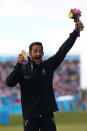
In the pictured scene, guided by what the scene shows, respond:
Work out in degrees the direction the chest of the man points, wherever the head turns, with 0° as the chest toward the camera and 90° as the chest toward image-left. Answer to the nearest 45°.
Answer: approximately 0°
